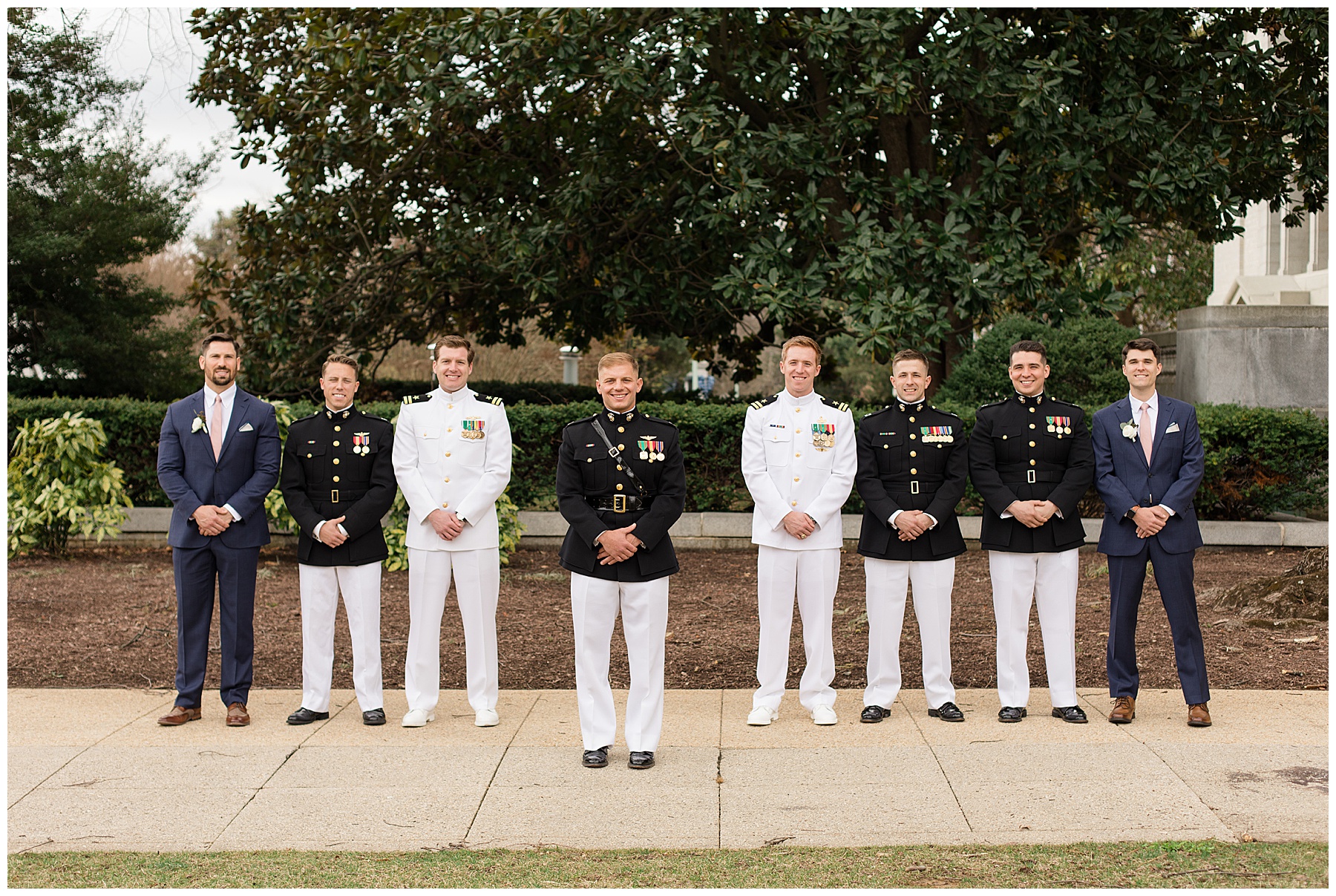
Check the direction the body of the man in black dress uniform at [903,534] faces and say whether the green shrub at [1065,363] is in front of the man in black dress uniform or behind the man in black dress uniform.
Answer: behind

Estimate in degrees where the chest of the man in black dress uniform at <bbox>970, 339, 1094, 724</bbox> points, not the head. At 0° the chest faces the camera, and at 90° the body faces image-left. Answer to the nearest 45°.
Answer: approximately 0°

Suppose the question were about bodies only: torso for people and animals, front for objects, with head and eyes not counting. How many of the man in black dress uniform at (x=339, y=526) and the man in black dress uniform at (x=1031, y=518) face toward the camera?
2

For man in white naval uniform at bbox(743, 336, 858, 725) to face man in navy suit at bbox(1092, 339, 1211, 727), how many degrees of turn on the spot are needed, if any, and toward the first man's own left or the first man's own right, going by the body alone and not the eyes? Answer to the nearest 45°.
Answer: approximately 90° to the first man's own left

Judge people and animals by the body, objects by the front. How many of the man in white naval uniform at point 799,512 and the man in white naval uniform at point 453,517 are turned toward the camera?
2

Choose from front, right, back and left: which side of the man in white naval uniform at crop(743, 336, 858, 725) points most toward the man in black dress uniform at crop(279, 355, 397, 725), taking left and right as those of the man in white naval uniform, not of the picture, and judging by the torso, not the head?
right
